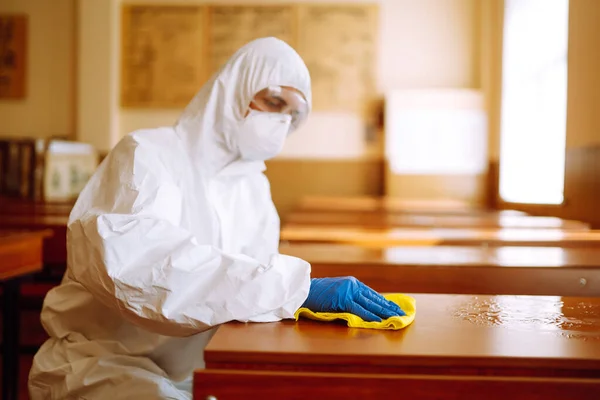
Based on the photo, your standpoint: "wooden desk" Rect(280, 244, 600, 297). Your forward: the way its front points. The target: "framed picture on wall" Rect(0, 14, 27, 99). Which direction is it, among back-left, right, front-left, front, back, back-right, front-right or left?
back-right

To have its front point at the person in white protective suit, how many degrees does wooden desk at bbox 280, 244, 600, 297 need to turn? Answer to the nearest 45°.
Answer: approximately 45° to its right

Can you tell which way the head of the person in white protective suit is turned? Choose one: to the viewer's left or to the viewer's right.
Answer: to the viewer's right

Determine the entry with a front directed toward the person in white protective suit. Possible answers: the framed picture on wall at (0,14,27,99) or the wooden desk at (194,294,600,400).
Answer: the framed picture on wall

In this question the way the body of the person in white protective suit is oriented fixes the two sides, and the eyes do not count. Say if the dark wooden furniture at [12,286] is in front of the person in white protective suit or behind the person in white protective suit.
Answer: behind
